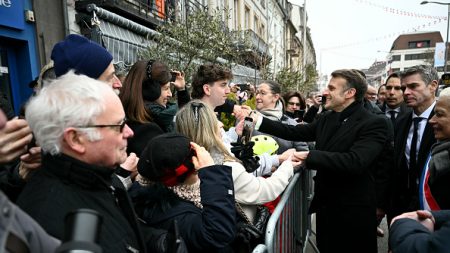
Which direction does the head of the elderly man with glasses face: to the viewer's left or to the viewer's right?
to the viewer's right

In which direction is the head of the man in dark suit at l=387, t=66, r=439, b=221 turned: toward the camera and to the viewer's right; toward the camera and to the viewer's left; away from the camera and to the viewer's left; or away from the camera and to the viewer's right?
toward the camera and to the viewer's left

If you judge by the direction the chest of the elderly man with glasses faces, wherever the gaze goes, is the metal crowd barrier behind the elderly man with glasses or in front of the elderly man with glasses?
in front

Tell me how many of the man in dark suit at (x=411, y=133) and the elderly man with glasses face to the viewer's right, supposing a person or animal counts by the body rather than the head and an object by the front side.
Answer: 1

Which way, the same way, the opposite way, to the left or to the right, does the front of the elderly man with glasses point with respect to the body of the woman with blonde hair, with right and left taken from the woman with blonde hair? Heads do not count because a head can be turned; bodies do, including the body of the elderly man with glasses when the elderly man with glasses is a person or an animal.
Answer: the same way

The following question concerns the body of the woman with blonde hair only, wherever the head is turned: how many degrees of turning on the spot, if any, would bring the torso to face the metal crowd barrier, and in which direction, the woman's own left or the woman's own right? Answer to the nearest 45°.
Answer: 0° — they already face it

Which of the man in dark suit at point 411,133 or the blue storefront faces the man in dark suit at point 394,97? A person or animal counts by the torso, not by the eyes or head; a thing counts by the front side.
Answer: the blue storefront

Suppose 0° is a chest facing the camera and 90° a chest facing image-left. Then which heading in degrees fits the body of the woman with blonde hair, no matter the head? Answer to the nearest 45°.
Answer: approximately 225°

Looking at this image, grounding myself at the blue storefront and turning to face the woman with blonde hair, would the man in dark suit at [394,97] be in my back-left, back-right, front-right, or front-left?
front-left

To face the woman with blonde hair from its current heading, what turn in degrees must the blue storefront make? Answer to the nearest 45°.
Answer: approximately 45° to its right

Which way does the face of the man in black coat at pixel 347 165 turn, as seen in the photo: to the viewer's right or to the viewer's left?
to the viewer's left

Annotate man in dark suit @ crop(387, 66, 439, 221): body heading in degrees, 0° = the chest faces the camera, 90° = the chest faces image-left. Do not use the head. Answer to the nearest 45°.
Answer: approximately 45°

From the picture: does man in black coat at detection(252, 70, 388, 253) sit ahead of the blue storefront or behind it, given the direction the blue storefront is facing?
ahead

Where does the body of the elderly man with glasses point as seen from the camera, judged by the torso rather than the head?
to the viewer's right

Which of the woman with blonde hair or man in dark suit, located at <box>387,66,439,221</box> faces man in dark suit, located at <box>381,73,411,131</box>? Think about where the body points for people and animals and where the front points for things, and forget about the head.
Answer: the woman with blonde hair

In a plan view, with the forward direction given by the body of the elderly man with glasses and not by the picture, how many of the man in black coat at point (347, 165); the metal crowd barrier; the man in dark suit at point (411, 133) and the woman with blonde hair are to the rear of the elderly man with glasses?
0

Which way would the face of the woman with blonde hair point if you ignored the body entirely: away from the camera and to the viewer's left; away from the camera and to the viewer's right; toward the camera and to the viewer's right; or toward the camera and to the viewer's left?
away from the camera and to the viewer's right

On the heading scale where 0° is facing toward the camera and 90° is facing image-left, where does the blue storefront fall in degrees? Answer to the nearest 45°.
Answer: approximately 315°

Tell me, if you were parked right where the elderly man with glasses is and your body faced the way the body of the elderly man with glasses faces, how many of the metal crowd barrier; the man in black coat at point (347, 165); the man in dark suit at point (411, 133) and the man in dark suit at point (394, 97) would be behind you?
0
